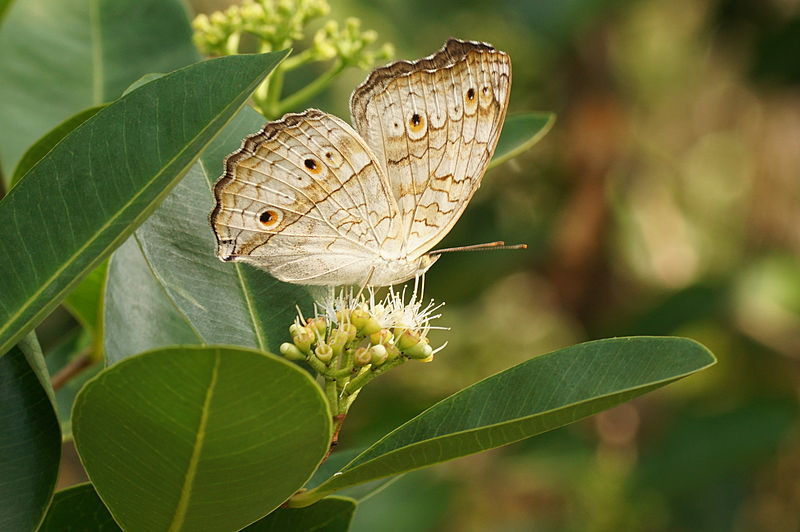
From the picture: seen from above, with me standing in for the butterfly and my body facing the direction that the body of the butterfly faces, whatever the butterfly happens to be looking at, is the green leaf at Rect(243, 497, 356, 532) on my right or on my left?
on my right

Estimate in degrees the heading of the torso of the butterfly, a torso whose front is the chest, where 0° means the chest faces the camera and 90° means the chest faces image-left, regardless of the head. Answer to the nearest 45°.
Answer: approximately 270°

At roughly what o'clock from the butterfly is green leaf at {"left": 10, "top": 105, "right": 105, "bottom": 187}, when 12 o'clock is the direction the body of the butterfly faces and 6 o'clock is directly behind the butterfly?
The green leaf is roughly at 5 o'clock from the butterfly.

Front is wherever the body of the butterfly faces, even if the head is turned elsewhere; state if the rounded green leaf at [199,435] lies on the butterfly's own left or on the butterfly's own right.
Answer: on the butterfly's own right

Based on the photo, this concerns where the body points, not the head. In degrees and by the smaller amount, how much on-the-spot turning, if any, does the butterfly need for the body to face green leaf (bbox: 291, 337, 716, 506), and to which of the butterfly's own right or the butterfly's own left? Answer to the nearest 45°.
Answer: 0° — it already faces it

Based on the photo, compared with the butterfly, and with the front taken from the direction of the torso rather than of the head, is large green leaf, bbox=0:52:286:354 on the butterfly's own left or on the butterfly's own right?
on the butterfly's own right

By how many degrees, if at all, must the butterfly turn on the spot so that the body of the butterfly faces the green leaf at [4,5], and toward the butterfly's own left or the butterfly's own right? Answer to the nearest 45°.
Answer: approximately 180°
